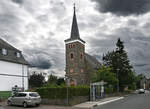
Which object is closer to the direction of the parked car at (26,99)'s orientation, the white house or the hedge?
the white house

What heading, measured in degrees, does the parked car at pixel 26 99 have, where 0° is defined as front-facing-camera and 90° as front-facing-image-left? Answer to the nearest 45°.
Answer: approximately 135°

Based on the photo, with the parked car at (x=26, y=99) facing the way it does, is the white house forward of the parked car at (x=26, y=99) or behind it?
forward

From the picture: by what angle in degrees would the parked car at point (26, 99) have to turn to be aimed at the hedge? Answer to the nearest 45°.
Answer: approximately 90° to its right
